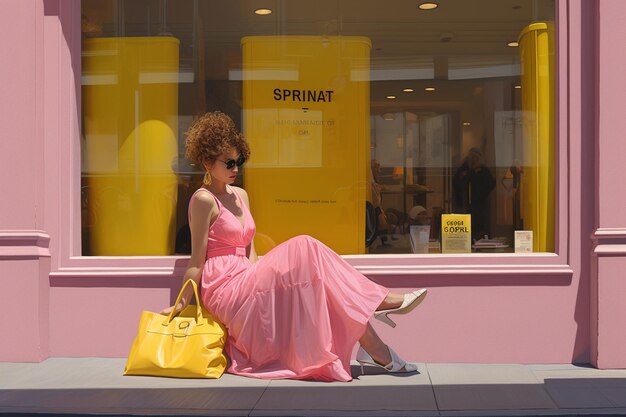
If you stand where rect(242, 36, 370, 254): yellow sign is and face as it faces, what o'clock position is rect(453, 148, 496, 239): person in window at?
The person in window is roughly at 7 o'clock from the yellow sign.

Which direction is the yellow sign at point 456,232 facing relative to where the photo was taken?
toward the camera

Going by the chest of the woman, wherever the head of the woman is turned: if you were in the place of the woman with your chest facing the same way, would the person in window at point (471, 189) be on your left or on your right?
on your left

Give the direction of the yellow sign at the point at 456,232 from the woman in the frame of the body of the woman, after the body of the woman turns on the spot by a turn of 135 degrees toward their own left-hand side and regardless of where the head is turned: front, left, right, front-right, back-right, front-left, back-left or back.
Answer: front-right

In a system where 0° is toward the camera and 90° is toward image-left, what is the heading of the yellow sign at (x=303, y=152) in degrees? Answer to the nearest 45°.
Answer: approximately 0°

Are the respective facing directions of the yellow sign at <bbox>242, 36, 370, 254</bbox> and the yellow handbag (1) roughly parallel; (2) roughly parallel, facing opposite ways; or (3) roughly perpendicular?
roughly parallel

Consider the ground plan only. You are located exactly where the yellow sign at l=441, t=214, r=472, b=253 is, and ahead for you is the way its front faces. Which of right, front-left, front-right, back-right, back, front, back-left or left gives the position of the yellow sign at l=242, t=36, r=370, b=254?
right

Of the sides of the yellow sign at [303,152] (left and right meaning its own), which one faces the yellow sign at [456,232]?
left

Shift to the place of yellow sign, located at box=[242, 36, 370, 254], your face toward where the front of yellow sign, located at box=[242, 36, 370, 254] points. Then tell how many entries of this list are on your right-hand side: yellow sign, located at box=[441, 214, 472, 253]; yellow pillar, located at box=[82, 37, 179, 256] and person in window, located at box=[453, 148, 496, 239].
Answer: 1

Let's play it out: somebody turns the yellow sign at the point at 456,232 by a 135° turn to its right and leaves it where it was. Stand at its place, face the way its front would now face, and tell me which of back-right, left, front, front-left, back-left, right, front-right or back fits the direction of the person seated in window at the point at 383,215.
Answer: front-left

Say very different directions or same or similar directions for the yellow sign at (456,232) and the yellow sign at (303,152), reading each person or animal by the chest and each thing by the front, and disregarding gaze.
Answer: same or similar directions

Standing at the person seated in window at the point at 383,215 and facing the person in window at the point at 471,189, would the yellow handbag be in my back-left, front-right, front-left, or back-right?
back-right

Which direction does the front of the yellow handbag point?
toward the camera

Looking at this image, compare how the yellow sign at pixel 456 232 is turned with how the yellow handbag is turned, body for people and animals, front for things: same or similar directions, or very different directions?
same or similar directions

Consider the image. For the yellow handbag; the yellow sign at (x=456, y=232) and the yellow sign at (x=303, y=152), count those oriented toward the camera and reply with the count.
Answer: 3
